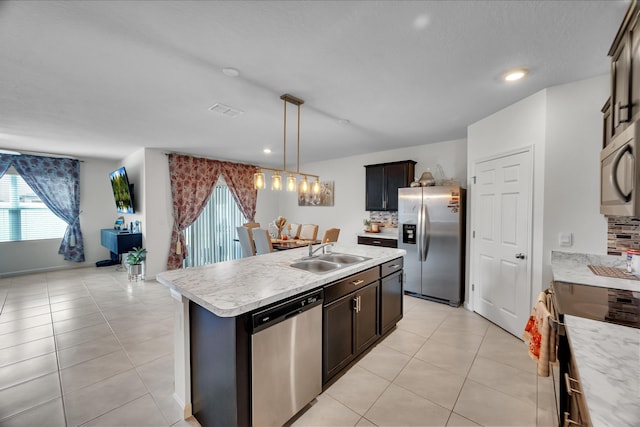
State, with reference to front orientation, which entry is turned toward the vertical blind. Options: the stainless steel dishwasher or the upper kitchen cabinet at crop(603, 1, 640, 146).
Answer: the upper kitchen cabinet

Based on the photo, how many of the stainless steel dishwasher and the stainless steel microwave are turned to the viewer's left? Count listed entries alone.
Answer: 1

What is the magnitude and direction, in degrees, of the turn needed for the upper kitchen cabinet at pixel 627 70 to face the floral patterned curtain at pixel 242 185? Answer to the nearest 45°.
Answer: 0° — it already faces it

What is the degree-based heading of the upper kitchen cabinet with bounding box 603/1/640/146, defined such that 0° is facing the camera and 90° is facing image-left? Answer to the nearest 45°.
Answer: approximately 90°

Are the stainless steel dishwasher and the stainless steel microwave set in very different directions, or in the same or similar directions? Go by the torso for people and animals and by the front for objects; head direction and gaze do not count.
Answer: very different directions

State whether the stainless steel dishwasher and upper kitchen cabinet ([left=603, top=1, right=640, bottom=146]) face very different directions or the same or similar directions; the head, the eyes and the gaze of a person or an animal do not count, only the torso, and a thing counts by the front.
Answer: very different directions

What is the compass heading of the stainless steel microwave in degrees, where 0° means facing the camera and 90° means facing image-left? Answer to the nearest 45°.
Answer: approximately 90°

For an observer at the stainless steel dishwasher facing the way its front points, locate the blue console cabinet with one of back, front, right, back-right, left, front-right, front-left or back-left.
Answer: back

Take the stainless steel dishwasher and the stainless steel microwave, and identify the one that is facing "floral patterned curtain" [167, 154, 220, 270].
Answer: the stainless steel microwave
